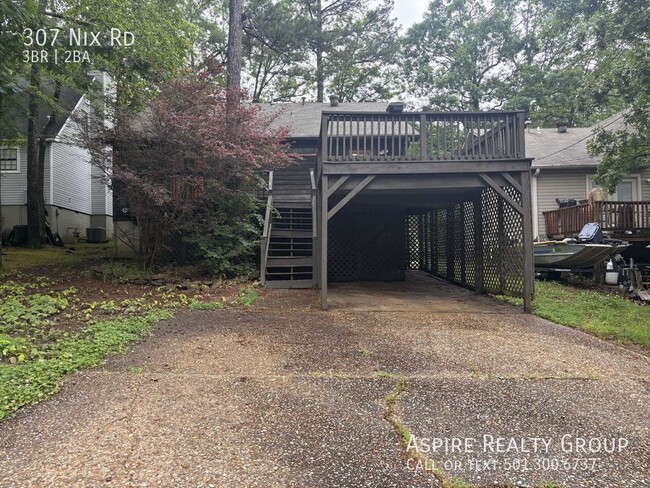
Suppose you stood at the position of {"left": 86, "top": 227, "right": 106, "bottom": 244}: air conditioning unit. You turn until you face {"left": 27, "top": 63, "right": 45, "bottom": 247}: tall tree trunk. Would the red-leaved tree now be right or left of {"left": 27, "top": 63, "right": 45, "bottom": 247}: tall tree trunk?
left

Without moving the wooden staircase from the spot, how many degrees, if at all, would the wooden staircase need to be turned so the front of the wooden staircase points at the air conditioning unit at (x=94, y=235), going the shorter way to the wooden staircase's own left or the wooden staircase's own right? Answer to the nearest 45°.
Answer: approximately 135° to the wooden staircase's own right

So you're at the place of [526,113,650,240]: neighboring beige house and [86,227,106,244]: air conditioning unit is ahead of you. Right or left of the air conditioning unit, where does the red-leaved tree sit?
left

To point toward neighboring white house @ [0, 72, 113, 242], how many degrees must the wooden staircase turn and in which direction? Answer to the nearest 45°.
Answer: approximately 135° to its right

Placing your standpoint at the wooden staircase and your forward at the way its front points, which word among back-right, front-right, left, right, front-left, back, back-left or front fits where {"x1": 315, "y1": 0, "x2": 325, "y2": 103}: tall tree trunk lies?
back

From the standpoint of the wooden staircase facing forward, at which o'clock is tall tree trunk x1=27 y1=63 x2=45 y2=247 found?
The tall tree trunk is roughly at 4 o'clock from the wooden staircase.

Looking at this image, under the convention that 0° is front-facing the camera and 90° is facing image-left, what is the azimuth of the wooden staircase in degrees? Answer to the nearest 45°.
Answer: approximately 0°

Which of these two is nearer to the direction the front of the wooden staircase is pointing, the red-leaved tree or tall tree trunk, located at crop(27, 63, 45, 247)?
the red-leaved tree
